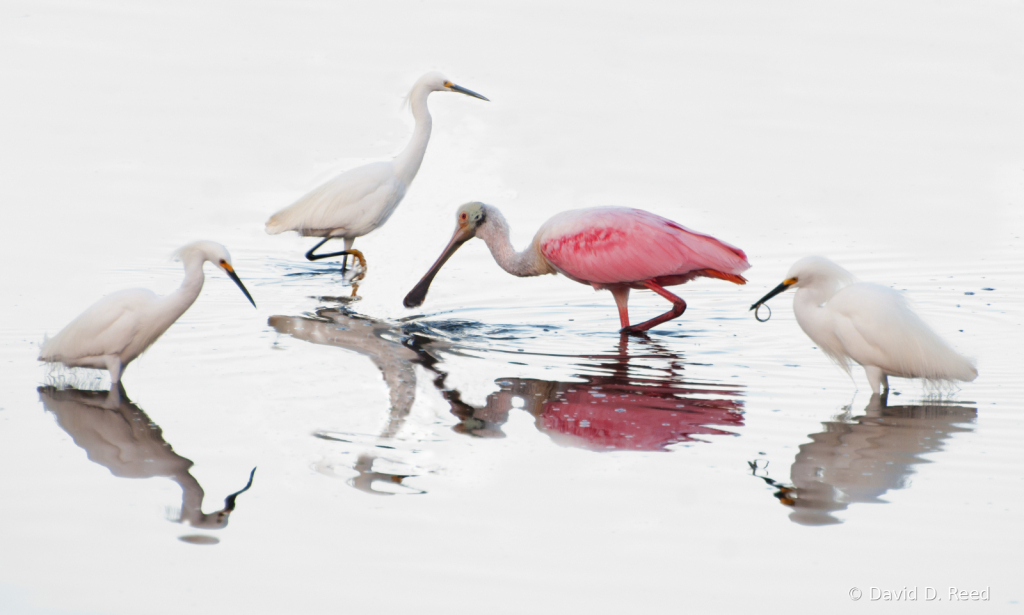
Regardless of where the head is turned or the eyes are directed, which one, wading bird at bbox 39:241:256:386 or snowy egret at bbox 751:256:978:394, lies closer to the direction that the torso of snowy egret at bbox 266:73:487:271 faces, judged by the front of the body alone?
the snowy egret

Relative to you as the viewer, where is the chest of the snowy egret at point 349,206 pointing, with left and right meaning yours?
facing to the right of the viewer

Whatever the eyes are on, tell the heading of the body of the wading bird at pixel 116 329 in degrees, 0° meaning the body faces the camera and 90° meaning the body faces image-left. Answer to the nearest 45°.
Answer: approximately 270°

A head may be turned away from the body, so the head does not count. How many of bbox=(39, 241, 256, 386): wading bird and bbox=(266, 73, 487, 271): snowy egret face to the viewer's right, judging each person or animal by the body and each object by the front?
2

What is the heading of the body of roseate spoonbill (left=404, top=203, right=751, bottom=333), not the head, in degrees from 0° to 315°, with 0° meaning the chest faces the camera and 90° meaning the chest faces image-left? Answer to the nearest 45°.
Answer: approximately 90°

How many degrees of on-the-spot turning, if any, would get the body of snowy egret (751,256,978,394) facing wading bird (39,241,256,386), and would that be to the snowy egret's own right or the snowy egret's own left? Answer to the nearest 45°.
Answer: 0° — it already faces it

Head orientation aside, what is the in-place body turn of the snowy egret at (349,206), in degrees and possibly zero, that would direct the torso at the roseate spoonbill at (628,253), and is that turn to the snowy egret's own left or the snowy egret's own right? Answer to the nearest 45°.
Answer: approximately 45° to the snowy egret's own right

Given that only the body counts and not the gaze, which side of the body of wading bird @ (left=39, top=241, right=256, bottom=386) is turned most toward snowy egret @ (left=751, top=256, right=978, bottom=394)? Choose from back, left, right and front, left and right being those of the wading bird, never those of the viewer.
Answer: front

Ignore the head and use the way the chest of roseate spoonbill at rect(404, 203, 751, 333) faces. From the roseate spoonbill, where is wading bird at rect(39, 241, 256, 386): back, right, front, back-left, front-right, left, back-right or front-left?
front-left

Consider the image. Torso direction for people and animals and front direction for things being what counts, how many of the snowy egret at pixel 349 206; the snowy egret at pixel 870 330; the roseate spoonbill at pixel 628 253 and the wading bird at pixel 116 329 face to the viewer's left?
2

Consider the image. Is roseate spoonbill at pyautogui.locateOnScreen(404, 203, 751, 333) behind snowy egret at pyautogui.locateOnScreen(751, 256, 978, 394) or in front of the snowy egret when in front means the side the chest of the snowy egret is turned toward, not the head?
in front

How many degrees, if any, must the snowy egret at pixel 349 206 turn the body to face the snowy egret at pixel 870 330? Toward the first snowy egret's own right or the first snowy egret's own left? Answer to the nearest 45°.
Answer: approximately 45° to the first snowy egret's own right

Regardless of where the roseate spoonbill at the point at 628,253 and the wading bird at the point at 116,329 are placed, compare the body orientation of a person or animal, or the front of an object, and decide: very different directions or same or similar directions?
very different directions

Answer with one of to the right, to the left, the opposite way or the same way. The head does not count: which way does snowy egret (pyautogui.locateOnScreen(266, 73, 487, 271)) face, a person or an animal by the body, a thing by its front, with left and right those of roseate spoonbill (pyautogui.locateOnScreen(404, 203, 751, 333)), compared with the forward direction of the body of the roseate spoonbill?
the opposite way
